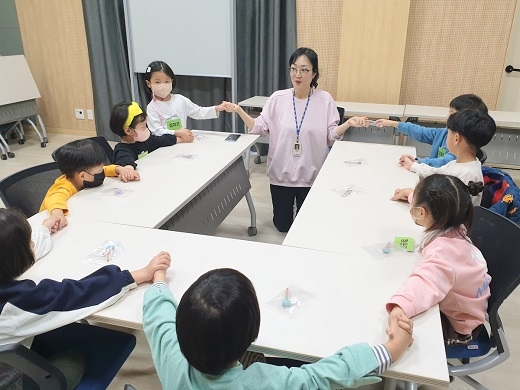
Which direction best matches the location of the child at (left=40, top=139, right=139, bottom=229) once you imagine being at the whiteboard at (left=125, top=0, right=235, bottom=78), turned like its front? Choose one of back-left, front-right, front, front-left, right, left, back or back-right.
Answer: front

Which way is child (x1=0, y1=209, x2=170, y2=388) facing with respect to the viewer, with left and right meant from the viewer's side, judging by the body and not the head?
facing away from the viewer and to the right of the viewer

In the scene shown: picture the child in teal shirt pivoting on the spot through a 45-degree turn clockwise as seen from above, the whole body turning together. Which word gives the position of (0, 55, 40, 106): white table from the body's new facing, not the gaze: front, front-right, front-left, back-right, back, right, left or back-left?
left

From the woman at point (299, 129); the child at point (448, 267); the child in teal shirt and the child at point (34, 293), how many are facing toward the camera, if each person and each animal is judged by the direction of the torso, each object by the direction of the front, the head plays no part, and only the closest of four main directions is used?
1

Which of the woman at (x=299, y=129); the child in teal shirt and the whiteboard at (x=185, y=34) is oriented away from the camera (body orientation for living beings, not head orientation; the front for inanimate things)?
the child in teal shirt

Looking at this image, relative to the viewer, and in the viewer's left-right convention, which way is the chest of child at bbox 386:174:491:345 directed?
facing away from the viewer and to the left of the viewer

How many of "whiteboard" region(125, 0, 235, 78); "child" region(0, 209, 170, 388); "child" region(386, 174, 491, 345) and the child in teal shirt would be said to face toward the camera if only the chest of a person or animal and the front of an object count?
1

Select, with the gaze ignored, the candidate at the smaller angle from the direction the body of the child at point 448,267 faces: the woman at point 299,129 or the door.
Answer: the woman

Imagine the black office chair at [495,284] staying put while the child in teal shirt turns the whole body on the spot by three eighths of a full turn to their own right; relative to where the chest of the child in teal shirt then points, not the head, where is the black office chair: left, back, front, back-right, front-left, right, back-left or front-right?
left

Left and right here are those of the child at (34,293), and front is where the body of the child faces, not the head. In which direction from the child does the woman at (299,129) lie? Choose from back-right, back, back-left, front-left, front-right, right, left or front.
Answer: front

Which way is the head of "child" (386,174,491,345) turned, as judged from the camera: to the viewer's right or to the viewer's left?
to the viewer's left

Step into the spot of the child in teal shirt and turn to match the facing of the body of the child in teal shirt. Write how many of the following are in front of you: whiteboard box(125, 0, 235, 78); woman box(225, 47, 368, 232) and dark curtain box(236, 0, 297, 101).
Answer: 3

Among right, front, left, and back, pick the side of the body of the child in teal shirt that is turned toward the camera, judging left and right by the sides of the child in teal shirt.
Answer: back

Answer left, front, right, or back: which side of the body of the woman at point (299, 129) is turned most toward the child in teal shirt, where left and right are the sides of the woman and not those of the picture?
front

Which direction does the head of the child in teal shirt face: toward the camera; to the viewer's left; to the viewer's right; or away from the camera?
away from the camera

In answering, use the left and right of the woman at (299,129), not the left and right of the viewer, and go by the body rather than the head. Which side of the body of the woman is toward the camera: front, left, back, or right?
front

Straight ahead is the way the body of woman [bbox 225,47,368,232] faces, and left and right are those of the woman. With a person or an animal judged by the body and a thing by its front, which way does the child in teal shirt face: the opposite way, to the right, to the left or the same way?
the opposite way

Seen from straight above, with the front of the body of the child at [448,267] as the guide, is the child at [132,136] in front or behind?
in front

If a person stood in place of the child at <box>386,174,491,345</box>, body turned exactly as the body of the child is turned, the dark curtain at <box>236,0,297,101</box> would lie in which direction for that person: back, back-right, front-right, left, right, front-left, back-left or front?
front
